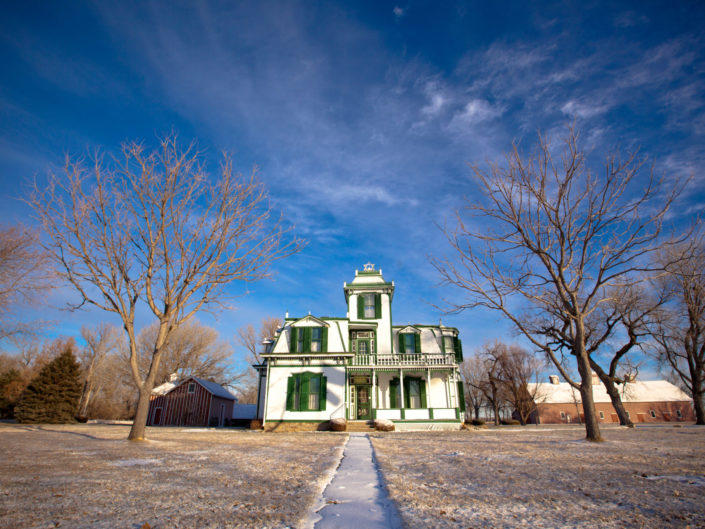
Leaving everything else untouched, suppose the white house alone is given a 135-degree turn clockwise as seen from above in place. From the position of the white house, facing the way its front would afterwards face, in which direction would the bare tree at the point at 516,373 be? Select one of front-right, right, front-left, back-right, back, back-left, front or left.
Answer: right

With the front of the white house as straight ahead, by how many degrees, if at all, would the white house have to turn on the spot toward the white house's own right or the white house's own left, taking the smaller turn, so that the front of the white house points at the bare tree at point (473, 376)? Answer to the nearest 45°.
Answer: approximately 135° to the white house's own left

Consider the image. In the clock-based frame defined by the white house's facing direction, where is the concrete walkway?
The concrete walkway is roughly at 12 o'clock from the white house.

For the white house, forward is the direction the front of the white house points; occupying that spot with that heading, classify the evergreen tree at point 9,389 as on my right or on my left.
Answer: on my right

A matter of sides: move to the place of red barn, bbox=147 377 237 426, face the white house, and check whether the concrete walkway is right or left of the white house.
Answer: right

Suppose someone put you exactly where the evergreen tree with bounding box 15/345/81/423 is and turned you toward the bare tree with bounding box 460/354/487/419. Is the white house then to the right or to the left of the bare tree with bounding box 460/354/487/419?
right

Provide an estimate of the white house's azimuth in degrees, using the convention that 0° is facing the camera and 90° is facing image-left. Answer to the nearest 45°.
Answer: approximately 0°

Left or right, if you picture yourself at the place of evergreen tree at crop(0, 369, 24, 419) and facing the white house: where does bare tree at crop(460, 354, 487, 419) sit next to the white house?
left

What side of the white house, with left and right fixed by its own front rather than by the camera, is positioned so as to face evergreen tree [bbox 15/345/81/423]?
right
